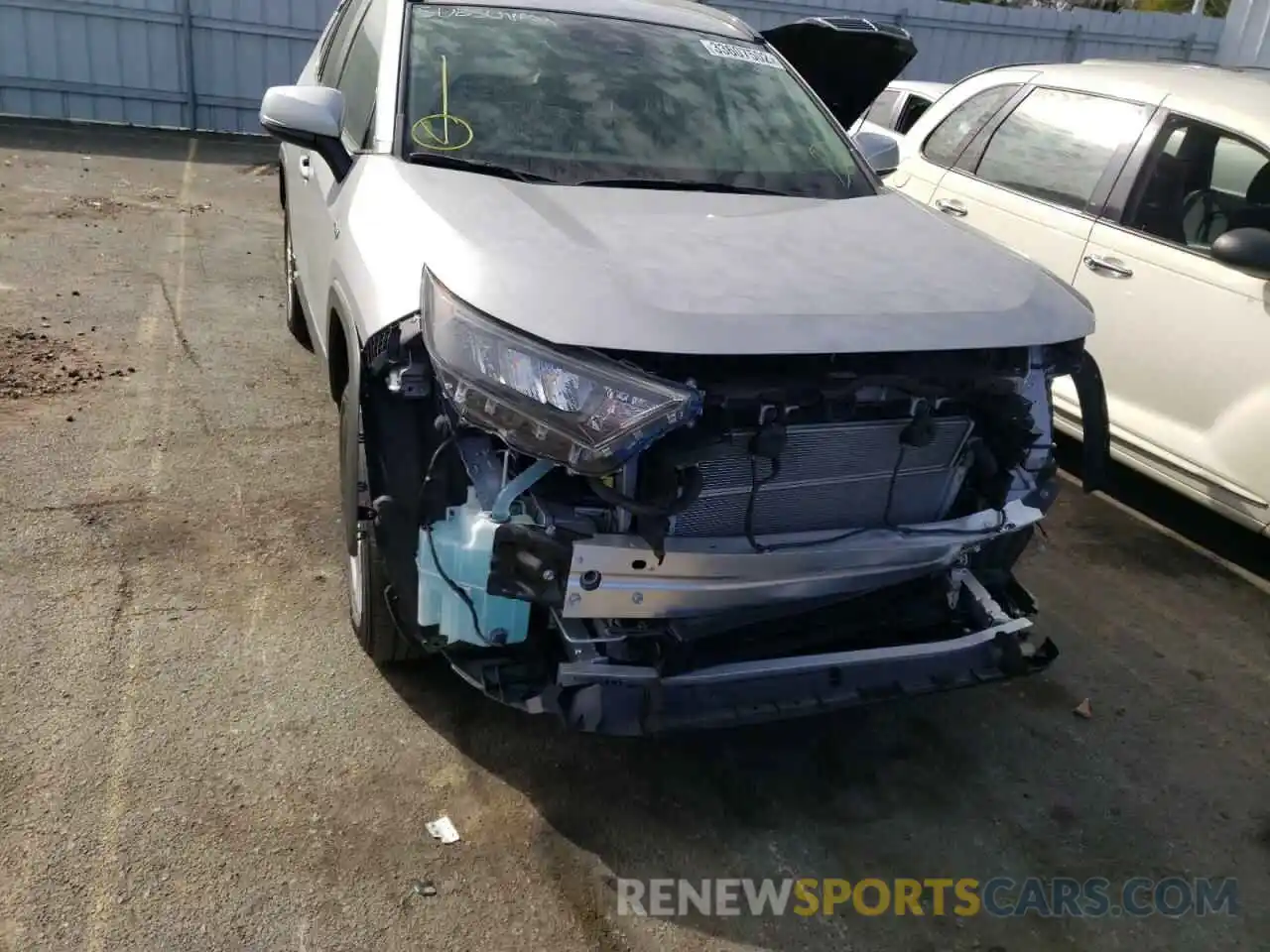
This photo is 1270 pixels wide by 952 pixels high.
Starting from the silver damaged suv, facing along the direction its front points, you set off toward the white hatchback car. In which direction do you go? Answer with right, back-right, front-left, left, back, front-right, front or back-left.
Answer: left

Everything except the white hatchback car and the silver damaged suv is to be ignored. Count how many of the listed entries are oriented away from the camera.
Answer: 0

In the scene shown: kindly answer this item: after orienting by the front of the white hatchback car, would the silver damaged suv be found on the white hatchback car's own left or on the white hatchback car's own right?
on the white hatchback car's own right

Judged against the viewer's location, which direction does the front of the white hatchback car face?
facing the viewer and to the right of the viewer
